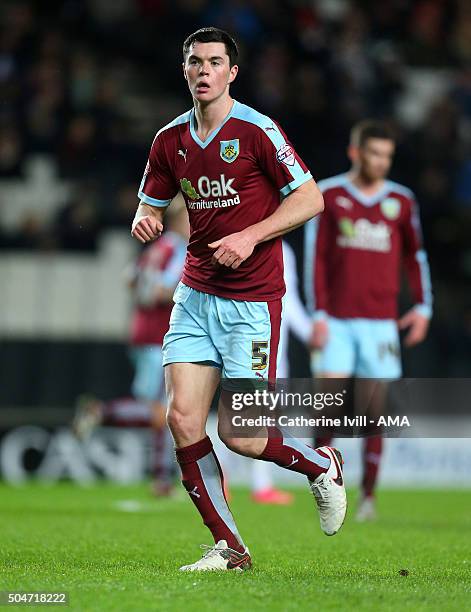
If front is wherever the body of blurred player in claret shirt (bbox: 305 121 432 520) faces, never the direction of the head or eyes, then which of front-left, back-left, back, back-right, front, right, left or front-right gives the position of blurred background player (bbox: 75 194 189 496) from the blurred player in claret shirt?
back-right

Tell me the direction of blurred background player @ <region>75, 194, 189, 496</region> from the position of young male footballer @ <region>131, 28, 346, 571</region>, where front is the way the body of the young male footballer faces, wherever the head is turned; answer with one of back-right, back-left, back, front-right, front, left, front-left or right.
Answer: back-right

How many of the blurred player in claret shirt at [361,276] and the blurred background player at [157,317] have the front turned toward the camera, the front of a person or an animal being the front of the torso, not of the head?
1

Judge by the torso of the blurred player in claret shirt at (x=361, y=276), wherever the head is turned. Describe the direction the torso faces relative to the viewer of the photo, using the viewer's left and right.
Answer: facing the viewer

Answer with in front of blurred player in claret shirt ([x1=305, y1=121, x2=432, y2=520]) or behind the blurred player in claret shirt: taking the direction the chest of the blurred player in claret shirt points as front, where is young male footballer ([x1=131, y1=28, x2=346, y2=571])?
in front

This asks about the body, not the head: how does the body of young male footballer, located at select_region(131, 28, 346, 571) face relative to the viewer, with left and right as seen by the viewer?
facing the viewer and to the left of the viewer

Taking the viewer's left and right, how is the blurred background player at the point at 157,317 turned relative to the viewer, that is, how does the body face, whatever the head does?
facing to the right of the viewer

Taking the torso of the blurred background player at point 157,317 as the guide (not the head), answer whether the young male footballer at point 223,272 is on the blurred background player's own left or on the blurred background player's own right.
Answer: on the blurred background player's own right

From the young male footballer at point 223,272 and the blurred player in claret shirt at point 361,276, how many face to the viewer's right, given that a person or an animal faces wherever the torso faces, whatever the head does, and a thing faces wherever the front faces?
0
